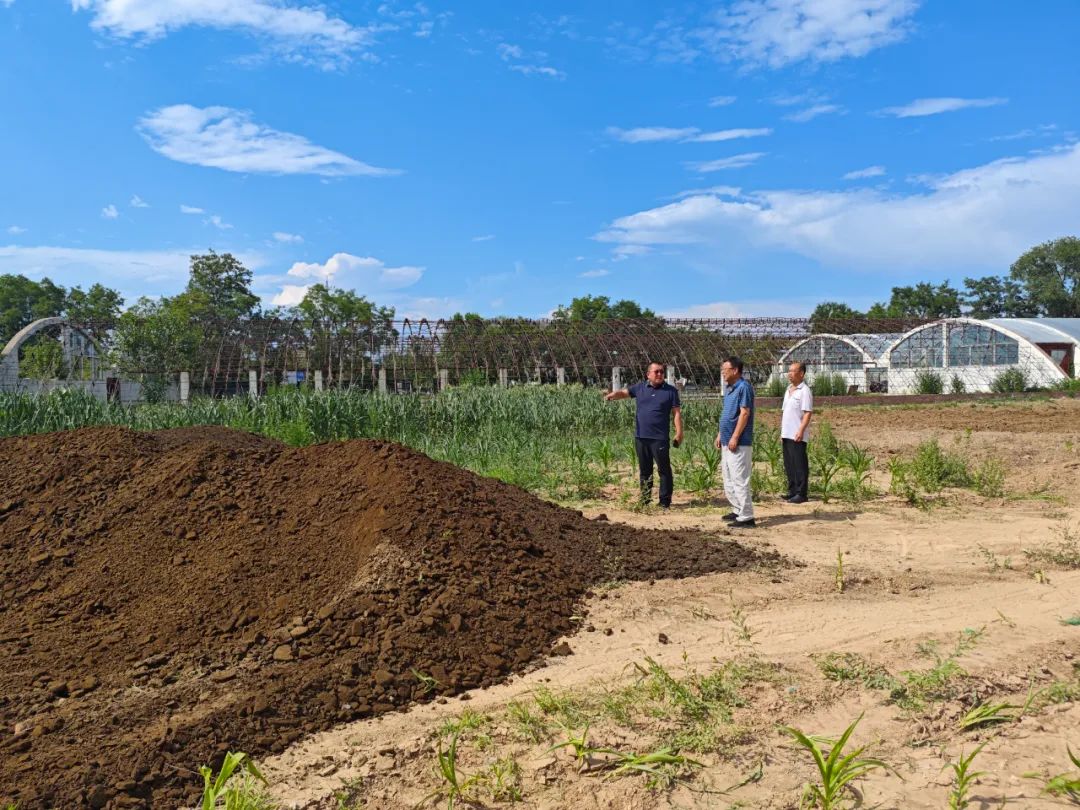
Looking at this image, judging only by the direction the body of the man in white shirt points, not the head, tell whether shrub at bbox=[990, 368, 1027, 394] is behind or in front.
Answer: behind

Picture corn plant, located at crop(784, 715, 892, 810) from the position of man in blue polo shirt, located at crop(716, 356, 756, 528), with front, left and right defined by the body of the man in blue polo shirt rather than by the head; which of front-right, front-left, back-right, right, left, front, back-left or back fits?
left

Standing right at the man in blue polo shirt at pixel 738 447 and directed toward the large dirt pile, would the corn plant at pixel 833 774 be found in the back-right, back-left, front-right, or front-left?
front-left

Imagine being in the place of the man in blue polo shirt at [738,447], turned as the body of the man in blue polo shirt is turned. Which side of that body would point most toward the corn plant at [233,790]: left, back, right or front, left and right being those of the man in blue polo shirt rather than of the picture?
left

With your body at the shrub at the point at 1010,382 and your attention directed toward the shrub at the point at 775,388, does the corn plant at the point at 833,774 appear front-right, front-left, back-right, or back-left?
front-left

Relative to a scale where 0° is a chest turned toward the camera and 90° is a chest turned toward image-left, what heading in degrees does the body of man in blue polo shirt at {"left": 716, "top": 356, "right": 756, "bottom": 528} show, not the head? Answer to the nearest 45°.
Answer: approximately 90°

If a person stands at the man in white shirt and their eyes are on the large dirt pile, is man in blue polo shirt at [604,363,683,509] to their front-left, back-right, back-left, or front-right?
front-right

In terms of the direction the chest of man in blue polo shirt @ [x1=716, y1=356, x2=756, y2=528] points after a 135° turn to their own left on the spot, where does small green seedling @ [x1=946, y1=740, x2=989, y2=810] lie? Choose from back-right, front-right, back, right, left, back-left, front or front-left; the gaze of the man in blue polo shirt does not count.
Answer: front-right

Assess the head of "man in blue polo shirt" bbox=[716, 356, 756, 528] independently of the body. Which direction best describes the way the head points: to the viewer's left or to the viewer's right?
to the viewer's left

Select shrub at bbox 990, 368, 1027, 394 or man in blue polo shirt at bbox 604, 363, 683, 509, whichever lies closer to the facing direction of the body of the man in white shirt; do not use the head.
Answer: the man in blue polo shirt

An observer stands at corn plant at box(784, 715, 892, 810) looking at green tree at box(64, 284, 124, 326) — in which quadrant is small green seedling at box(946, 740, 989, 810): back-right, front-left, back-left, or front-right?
back-right

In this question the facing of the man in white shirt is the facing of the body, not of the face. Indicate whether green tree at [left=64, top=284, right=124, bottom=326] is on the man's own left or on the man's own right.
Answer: on the man's own right

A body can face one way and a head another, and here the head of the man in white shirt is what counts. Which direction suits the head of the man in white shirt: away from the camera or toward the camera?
toward the camera

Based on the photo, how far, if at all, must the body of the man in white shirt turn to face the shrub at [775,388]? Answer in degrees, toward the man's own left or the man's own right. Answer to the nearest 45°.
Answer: approximately 135° to the man's own right

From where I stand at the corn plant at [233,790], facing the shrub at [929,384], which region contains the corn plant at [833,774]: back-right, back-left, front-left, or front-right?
front-right

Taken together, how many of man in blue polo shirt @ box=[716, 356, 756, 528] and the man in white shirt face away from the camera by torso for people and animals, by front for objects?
0

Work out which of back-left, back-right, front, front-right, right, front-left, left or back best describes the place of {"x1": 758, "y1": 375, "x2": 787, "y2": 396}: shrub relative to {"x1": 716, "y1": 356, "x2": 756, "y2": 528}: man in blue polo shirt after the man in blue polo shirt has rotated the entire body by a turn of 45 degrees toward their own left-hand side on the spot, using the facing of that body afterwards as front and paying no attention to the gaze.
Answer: back-right
